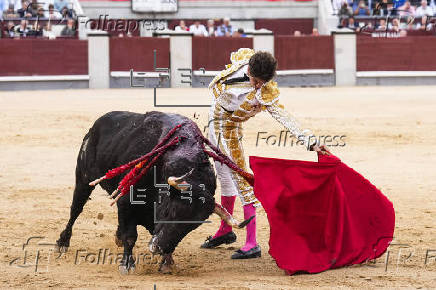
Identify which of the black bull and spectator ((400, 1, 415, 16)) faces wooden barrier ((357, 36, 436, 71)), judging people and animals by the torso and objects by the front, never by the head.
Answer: the spectator

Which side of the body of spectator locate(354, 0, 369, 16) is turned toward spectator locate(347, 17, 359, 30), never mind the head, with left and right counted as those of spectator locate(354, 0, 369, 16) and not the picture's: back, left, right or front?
front

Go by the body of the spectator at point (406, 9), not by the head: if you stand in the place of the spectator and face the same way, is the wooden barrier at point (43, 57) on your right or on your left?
on your right

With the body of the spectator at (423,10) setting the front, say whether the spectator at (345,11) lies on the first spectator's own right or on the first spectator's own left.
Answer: on the first spectator's own right

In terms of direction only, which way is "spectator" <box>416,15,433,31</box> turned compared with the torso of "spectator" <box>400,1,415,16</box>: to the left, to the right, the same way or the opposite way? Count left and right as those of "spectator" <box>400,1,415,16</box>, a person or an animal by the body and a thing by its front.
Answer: the same way

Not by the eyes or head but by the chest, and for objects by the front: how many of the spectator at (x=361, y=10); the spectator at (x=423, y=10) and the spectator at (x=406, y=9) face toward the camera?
3

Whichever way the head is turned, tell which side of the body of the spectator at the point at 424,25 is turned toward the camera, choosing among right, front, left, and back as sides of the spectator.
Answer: front

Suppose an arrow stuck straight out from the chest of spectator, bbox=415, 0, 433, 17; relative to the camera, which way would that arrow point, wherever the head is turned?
toward the camera

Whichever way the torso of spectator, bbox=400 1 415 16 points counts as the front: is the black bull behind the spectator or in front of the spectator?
in front

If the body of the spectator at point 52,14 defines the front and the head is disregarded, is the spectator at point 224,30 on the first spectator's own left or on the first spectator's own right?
on the first spectator's own left

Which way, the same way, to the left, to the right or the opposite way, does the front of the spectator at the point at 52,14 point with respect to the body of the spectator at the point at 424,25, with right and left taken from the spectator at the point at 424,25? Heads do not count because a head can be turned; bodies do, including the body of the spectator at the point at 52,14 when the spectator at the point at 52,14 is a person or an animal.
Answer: the same way

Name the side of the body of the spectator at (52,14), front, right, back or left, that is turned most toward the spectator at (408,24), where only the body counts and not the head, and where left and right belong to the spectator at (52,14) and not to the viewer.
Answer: left

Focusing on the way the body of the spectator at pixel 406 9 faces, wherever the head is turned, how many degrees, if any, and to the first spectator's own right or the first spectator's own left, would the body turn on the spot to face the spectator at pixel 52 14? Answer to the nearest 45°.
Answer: approximately 45° to the first spectator's own right

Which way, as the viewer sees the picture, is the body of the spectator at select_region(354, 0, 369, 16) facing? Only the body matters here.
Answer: toward the camera

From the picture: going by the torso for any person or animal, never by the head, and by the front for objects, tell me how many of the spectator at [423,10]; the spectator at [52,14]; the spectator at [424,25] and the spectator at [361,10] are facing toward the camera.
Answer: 4

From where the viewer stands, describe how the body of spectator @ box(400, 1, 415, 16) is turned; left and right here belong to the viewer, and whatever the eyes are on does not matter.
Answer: facing the viewer
